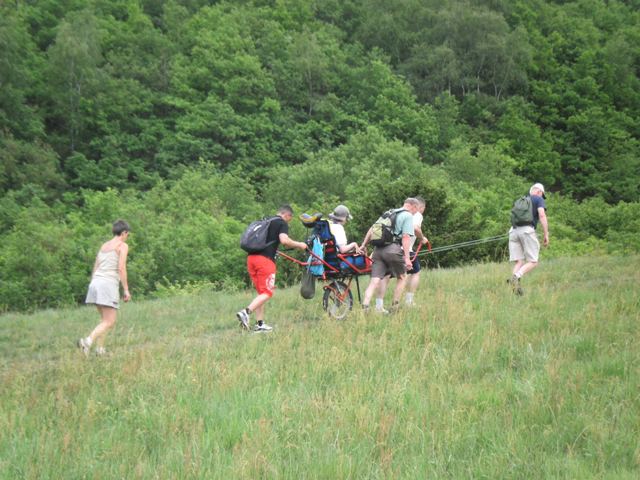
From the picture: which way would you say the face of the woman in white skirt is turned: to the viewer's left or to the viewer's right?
to the viewer's right

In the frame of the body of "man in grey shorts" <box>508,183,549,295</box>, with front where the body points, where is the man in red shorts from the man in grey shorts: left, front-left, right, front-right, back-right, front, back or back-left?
back

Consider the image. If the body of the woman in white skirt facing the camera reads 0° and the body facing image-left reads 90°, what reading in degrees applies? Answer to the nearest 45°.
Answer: approximately 225°

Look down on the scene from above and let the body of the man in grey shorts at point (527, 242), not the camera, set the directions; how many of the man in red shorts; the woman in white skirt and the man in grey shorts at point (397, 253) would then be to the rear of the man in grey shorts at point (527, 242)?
3

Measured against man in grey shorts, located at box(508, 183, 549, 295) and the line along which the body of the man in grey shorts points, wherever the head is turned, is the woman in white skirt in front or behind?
behind

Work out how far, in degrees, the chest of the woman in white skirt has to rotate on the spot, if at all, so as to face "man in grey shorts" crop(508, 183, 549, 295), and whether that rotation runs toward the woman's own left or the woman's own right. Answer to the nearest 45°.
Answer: approximately 45° to the woman's own right

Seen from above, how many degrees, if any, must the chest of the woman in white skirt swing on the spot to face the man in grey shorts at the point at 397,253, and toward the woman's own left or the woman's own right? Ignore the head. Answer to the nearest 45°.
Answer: approximately 45° to the woman's own right

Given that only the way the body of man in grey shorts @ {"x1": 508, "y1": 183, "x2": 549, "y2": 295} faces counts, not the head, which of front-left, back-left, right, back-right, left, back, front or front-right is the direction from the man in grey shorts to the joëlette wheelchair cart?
back

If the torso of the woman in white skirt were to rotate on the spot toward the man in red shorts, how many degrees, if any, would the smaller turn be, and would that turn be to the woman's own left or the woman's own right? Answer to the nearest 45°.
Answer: approximately 45° to the woman's own right

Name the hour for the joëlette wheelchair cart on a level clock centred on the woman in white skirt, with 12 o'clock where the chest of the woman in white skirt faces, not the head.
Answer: The joëlette wheelchair cart is roughly at 1 o'clock from the woman in white skirt.

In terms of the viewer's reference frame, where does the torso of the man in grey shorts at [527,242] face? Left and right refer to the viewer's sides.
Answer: facing away from the viewer and to the right of the viewer
